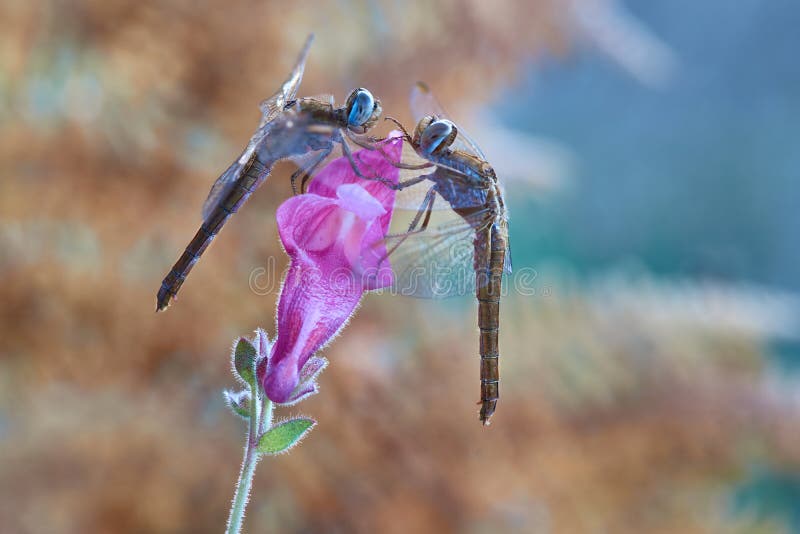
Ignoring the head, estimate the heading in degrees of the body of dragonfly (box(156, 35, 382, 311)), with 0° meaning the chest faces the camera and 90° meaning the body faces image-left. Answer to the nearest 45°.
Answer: approximately 270°
